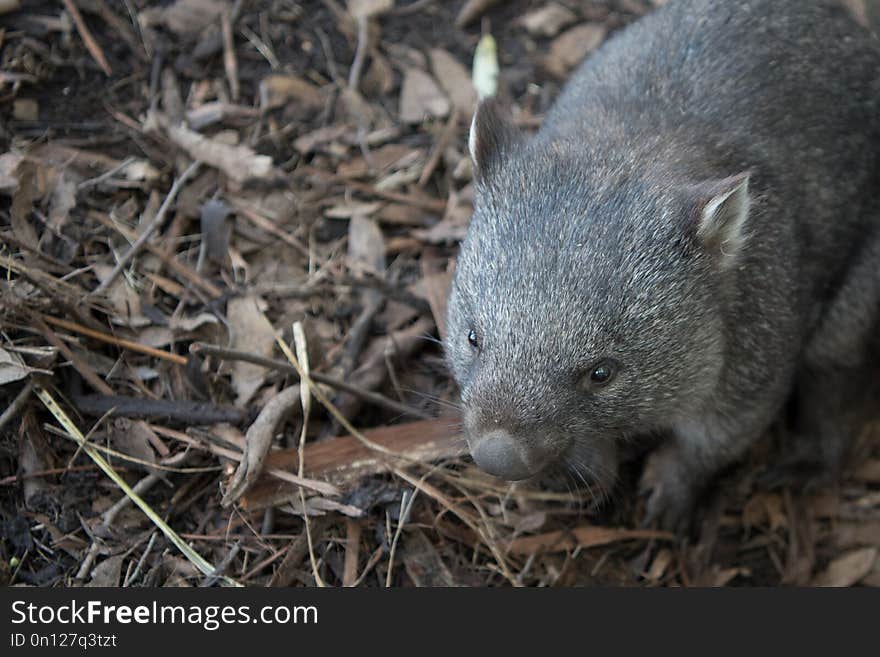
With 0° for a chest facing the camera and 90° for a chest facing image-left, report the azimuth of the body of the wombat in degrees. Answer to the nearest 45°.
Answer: approximately 45°

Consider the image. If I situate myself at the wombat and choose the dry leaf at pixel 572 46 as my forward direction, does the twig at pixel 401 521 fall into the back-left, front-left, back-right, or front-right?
back-left

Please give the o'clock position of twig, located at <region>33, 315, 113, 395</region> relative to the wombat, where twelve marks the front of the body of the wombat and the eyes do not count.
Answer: The twig is roughly at 1 o'clock from the wombat.

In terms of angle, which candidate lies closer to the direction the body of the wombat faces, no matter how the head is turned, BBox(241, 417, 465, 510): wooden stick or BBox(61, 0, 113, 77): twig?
the wooden stick

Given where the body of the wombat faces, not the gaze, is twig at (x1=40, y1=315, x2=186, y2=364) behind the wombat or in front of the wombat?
in front

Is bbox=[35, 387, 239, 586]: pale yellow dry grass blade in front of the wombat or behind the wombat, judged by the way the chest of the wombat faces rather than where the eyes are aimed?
in front

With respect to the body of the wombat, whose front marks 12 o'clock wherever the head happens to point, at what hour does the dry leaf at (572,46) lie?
The dry leaf is roughly at 4 o'clock from the wombat.
